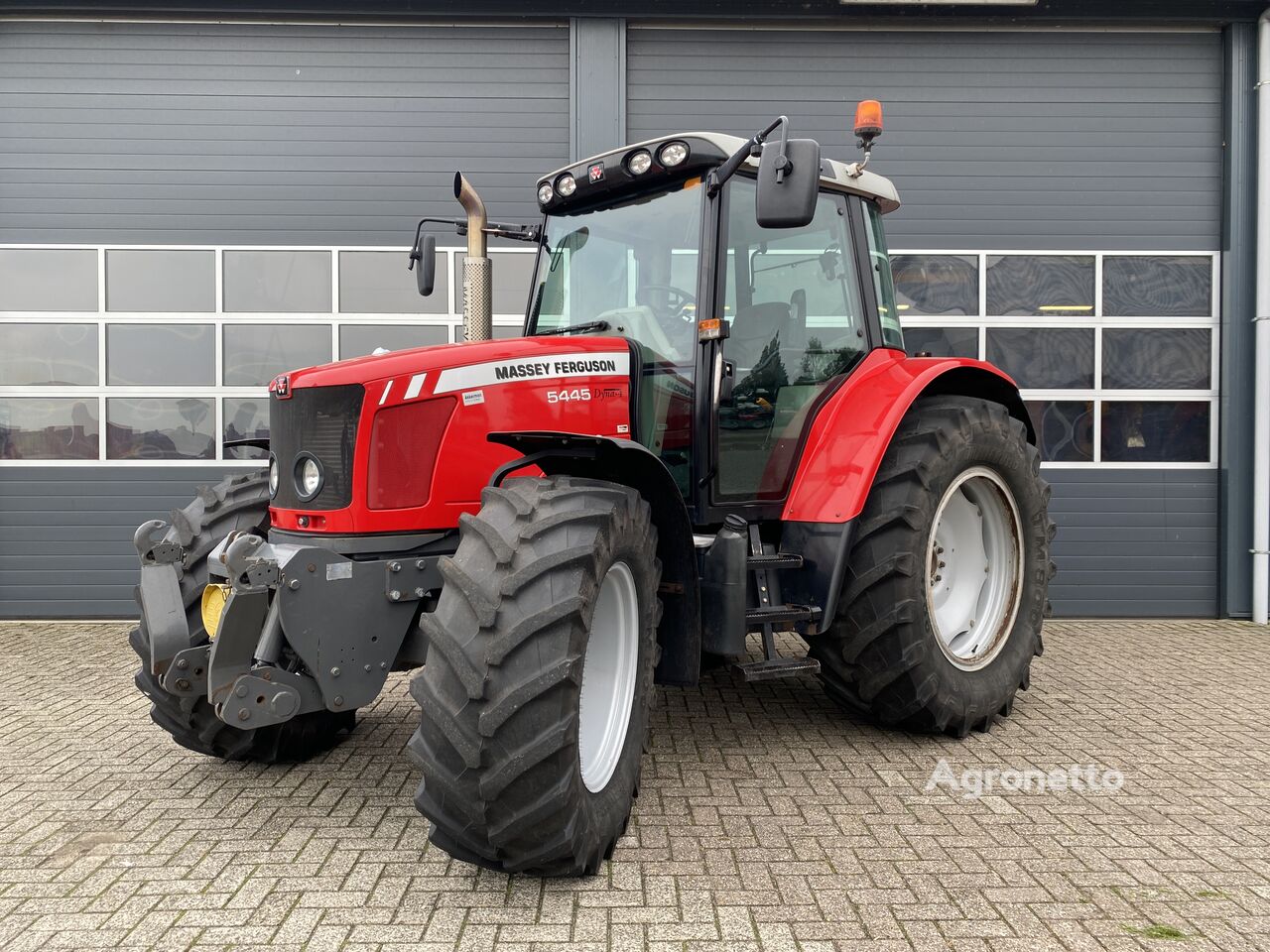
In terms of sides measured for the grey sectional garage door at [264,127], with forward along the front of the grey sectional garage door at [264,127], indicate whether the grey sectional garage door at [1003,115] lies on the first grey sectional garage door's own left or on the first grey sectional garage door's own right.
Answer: on the first grey sectional garage door's own left

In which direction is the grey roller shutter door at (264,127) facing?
toward the camera

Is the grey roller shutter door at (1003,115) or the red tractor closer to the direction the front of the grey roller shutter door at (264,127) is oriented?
the red tractor

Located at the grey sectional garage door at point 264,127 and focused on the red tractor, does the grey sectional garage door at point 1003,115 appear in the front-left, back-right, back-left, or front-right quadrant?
front-left

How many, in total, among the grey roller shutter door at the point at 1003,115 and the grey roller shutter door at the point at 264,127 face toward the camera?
2

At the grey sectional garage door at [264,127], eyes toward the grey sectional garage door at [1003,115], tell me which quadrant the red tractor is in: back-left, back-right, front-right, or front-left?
front-right

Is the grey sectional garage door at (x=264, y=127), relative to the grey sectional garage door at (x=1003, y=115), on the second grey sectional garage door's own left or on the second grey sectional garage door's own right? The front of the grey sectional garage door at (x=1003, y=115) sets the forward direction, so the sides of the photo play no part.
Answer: on the second grey sectional garage door's own right

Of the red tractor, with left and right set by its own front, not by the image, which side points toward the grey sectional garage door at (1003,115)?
back
